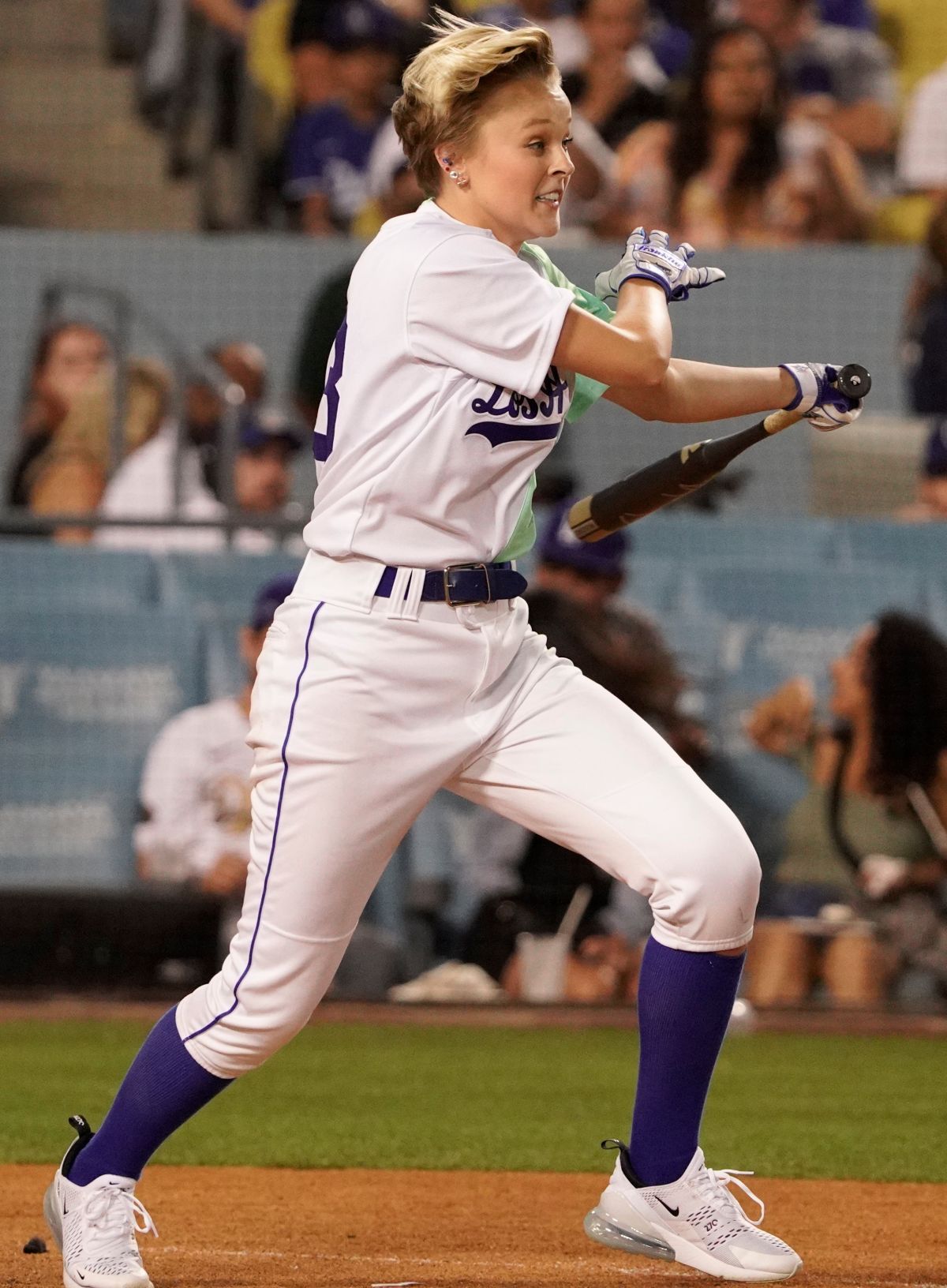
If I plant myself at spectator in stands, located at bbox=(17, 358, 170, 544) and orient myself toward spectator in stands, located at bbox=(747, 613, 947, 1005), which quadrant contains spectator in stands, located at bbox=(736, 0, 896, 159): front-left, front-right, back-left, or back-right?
front-left

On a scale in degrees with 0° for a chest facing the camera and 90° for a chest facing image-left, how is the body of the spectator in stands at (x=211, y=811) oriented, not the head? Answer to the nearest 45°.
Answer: approximately 315°

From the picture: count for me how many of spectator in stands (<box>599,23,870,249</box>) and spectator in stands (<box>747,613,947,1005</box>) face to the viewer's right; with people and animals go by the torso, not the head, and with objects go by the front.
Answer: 0

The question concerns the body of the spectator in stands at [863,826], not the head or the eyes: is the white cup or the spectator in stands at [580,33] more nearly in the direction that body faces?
the white cup

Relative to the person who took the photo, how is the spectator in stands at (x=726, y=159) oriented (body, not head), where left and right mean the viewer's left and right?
facing the viewer

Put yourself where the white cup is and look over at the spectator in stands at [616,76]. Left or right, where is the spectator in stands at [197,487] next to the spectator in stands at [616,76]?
left

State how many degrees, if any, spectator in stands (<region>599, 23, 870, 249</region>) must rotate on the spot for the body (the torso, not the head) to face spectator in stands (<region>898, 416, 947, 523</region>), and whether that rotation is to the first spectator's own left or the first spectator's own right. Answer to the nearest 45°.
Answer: approximately 45° to the first spectator's own left

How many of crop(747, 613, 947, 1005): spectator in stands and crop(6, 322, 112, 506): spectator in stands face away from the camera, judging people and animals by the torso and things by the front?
0

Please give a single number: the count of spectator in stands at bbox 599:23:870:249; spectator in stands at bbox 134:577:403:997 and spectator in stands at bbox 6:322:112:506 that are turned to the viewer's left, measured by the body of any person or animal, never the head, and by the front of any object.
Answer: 0

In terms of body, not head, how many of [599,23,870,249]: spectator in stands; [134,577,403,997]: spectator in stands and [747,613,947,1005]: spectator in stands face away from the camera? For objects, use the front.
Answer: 0

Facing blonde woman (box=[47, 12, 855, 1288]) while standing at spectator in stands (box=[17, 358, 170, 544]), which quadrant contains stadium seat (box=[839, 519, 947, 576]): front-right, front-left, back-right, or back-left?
front-left

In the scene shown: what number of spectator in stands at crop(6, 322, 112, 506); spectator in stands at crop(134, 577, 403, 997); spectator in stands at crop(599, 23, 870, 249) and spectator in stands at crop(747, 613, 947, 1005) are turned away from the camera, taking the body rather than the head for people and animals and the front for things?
0

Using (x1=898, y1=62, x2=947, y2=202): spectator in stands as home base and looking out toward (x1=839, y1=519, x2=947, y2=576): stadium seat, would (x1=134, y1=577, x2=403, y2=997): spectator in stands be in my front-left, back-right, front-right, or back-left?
front-right

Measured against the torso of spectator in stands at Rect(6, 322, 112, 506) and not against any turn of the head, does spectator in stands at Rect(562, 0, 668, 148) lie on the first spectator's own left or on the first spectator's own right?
on the first spectator's own left

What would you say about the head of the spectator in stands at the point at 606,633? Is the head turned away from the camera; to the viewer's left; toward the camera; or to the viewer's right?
toward the camera
